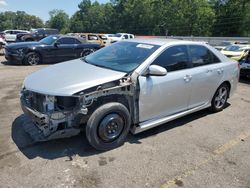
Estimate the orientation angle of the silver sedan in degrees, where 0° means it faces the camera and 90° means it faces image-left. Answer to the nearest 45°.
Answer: approximately 45°

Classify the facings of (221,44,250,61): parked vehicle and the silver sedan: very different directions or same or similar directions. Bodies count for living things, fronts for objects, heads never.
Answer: same or similar directions

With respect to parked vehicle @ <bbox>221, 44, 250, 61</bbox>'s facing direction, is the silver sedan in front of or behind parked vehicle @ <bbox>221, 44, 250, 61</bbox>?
in front

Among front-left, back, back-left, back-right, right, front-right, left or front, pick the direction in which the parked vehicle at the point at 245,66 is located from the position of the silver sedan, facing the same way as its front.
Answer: back

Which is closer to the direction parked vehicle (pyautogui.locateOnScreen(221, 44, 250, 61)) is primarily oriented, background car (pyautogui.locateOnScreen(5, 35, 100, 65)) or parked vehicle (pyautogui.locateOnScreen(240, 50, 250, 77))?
the background car

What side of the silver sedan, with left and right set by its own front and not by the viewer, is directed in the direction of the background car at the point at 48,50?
right

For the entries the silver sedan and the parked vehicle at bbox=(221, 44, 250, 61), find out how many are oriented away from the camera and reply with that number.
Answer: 0

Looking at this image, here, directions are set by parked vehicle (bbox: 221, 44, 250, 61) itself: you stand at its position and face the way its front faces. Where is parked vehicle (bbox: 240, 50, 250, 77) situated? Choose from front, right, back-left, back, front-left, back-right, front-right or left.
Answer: front-left

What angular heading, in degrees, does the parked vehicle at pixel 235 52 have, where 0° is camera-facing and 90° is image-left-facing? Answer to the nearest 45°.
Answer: approximately 45°

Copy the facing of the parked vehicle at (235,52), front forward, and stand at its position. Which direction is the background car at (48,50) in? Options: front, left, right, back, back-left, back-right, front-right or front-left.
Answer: front

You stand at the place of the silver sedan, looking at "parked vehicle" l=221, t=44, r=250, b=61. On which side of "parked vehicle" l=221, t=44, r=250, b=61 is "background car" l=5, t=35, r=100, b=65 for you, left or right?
left

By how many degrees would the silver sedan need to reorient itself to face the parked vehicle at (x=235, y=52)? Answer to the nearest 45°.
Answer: approximately 180°
